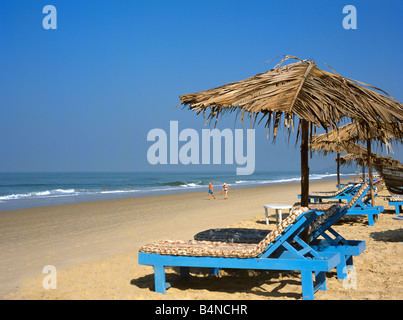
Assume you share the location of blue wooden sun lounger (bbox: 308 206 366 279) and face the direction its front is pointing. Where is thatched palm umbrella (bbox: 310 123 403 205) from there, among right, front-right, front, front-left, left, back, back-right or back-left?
right

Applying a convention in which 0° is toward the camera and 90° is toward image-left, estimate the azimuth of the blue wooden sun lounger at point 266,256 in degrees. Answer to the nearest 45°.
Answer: approximately 90°

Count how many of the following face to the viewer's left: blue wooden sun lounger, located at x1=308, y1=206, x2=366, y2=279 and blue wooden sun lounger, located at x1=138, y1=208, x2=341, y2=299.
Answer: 2

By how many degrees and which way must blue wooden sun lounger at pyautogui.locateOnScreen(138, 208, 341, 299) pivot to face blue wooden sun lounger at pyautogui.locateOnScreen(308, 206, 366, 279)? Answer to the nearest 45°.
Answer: approximately 135° to its right

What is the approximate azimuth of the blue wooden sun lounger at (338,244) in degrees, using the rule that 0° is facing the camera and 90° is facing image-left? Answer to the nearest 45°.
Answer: approximately 90°

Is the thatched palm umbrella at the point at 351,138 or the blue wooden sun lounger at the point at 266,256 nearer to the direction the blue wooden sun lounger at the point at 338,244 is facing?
the blue wooden sun lounger

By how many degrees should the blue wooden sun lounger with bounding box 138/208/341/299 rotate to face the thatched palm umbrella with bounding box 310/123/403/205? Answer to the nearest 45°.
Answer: approximately 90° to its right
